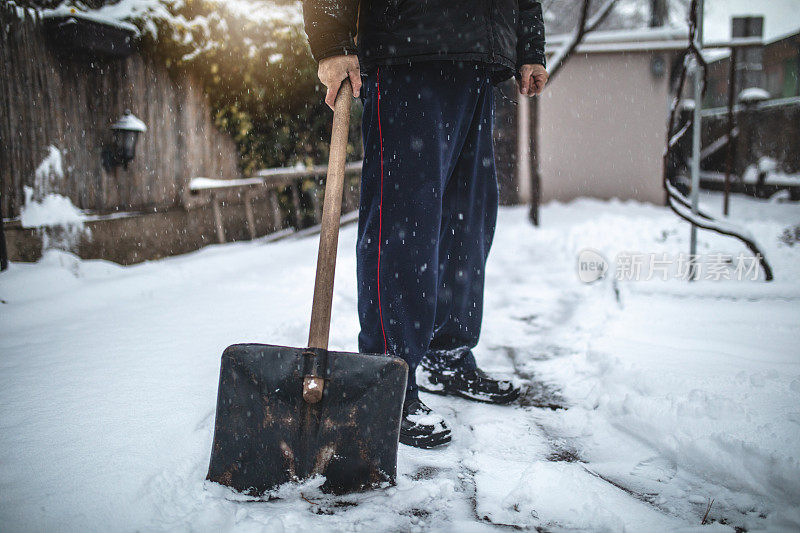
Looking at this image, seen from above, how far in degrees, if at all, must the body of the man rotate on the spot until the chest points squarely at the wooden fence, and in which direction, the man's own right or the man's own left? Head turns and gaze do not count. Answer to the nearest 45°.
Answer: approximately 180°

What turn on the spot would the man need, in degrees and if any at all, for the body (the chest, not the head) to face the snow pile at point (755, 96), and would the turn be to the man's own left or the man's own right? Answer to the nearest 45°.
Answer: approximately 90° to the man's own left

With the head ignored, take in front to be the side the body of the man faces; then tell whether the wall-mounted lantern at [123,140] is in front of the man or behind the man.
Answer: behind

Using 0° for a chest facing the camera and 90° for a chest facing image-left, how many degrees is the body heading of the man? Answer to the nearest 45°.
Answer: approximately 315°

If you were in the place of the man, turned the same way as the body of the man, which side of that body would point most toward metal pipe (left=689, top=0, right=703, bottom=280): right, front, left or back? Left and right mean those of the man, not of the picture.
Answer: left

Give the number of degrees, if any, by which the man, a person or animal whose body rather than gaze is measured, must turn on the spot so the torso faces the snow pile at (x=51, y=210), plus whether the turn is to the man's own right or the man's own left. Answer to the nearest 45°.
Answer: approximately 180°

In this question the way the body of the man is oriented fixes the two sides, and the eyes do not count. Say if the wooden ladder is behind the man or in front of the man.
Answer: behind
